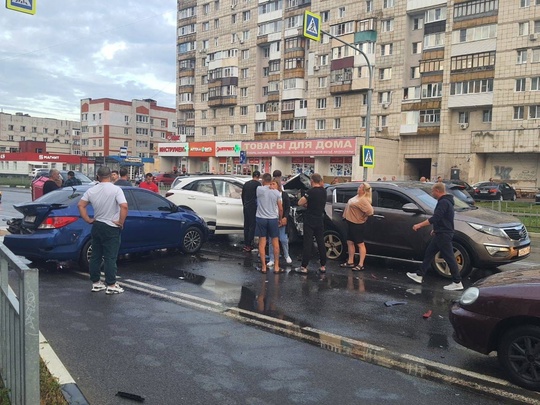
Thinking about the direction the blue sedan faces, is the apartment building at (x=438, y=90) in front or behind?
in front

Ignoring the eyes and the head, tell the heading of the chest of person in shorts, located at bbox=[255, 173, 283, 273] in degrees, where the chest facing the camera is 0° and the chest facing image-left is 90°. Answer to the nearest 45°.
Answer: approximately 180°

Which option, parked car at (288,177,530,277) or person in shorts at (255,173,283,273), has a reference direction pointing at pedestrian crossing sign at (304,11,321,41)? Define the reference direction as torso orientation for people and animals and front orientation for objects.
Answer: the person in shorts

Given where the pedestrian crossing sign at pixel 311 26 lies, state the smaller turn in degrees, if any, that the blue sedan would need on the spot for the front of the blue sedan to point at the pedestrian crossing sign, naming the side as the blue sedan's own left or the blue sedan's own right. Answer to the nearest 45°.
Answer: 0° — it already faces it

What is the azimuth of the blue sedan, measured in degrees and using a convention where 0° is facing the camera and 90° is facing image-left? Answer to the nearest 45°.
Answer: approximately 225°

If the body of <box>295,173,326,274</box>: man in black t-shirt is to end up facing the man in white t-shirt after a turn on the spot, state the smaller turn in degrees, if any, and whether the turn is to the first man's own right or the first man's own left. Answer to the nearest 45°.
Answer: approximately 90° to the first man's own left

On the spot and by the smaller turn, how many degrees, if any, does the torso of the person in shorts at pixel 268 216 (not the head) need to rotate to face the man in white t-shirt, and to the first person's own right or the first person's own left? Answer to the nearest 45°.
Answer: approximately 135° to the first person's own left

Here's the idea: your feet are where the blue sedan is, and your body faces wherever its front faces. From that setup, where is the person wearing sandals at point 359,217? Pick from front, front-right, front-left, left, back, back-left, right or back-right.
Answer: front-right

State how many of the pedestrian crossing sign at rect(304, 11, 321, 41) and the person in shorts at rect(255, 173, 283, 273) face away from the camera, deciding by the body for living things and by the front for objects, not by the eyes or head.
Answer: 1

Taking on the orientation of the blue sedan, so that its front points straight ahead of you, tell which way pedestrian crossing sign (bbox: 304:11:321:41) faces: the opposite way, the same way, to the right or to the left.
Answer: to the right

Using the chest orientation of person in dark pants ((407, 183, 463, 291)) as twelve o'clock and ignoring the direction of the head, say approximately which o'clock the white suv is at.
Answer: The white suv is roughly at 1 o'clock from the person in dark pants.

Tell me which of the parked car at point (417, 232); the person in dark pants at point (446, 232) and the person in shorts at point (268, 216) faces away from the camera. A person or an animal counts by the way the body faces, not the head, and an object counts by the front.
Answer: the person in shorts

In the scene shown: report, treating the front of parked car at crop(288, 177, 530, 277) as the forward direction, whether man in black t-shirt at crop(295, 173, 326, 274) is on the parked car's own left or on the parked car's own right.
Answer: on the parked car's own right

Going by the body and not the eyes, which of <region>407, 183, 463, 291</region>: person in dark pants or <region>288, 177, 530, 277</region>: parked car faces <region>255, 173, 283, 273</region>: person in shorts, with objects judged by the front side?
the person in dark pants

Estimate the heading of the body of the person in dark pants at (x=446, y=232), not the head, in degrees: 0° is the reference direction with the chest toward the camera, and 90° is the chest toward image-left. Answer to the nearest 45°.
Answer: approximately 90°
